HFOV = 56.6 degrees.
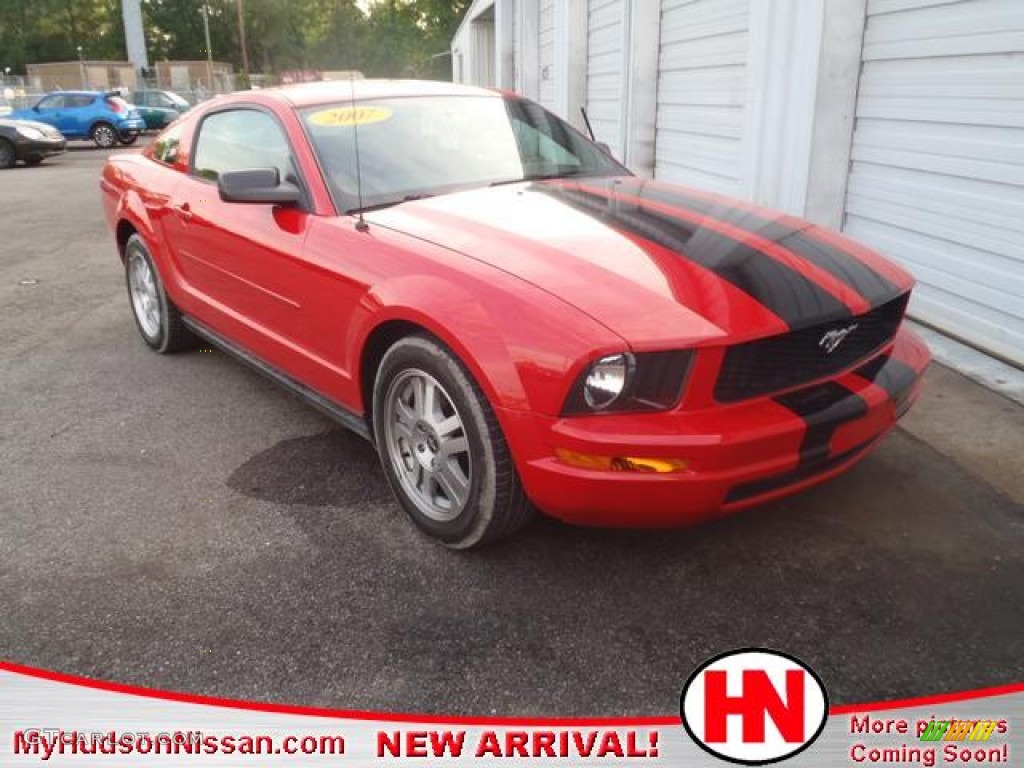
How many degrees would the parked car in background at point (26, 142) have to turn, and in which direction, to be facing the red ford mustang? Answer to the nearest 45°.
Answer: approximately 45° to its right

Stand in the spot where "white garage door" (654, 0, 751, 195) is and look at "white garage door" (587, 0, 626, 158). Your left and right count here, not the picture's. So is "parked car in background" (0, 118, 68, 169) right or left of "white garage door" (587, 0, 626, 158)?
left

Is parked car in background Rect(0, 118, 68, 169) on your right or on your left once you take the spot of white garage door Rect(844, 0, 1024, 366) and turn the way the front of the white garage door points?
on your right

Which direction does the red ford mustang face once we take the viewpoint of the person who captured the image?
facing the viewer and to the right of the viewer

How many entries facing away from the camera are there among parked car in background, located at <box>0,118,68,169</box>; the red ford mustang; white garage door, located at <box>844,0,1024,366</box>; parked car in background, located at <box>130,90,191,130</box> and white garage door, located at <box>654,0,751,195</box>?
0

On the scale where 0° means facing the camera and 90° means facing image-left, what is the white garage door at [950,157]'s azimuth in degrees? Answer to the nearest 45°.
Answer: approximately 45°

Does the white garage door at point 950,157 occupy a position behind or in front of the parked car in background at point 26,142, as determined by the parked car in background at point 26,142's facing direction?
in front

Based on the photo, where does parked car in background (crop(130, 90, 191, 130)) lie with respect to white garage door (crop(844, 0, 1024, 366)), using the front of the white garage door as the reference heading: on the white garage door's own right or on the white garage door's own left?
on the white garage door's own right

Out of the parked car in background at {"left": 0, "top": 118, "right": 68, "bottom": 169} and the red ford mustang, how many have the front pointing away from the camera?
0

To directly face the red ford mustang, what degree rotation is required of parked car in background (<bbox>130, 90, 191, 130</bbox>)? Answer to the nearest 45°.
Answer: approximately 45° to its right

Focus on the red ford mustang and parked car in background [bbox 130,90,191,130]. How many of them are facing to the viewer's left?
0

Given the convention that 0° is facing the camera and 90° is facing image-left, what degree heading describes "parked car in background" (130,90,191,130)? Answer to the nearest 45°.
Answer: approximately 315°

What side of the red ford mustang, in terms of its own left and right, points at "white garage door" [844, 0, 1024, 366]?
left

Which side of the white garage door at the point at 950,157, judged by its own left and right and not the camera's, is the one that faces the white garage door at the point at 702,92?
right

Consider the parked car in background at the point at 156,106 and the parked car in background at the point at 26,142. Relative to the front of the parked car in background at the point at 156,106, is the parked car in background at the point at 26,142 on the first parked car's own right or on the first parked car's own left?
on the first parked car's own right
